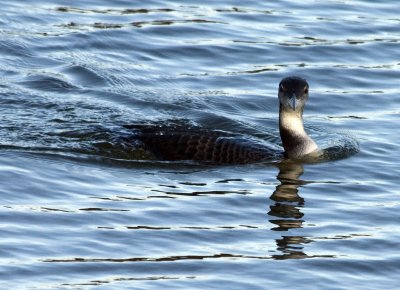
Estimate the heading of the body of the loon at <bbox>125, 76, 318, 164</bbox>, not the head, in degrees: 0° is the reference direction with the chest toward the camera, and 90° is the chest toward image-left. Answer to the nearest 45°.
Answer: approximately 270°
